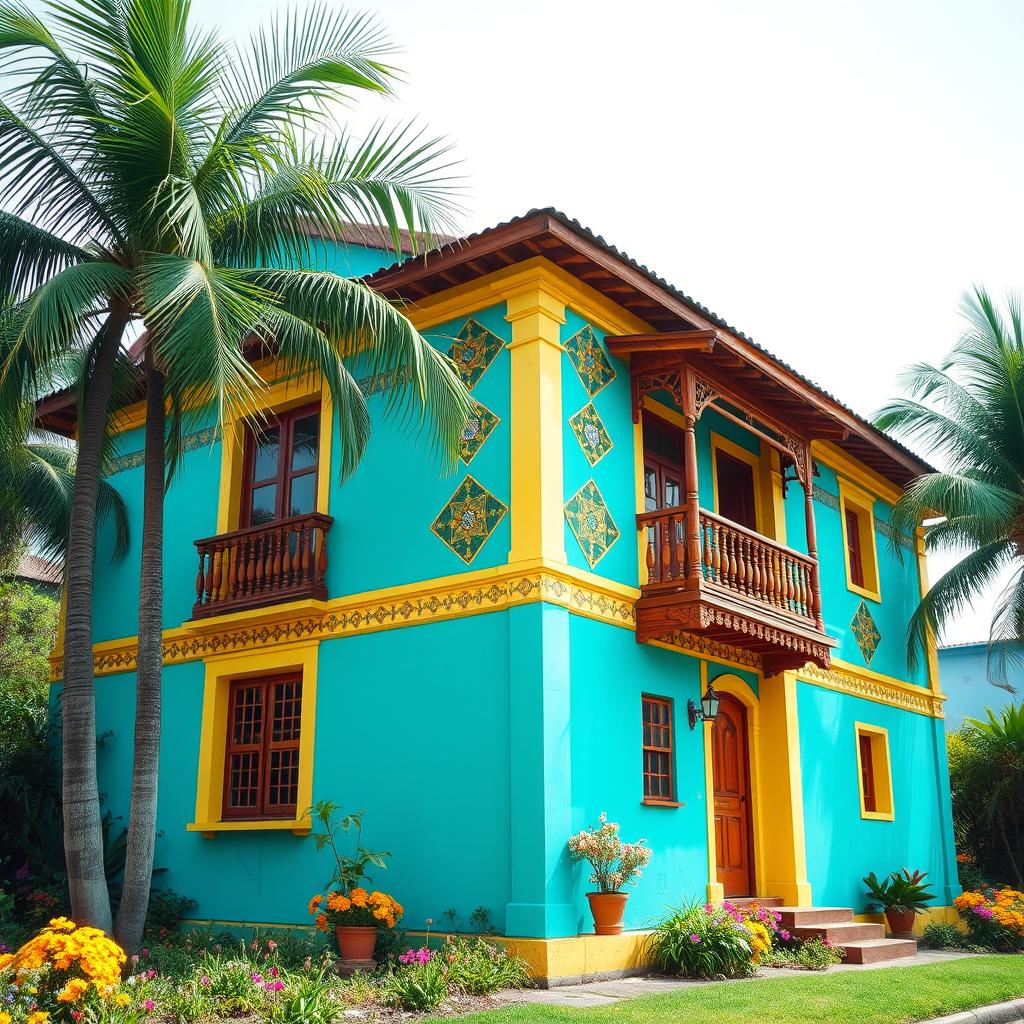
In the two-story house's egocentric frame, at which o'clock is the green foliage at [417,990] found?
The green foliage is roughly at 2 o'clock from the two-story house.

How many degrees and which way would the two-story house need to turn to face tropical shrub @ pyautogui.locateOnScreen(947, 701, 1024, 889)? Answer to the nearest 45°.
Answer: approximately 90° to its left

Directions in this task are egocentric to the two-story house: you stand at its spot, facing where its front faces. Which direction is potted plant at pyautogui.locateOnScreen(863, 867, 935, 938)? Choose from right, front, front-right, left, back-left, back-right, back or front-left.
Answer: left

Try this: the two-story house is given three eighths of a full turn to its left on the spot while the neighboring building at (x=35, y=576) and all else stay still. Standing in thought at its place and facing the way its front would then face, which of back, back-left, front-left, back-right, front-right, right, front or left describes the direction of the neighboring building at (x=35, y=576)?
front-left

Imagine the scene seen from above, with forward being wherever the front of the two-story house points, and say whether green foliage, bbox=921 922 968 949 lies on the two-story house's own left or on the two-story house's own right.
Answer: on the two-story house's own left

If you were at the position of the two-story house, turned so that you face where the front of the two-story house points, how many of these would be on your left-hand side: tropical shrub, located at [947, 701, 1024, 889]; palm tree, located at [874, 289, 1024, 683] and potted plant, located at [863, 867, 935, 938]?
3

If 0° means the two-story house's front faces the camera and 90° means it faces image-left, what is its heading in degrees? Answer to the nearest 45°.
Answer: approximately 315°

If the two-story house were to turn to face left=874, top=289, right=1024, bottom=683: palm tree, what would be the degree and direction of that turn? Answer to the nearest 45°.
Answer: approximately 90° to its left

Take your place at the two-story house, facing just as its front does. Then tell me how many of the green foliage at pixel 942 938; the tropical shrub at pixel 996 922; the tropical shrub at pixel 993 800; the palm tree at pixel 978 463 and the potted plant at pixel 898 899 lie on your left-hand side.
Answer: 5
